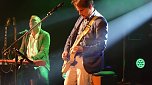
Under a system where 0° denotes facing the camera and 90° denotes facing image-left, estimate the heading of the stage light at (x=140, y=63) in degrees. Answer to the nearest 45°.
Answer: approximately 0°

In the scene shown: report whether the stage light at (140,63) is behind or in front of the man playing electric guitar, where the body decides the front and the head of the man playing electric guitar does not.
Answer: behind

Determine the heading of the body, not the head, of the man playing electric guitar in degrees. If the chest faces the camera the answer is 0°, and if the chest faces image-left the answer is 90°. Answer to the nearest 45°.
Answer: approximately 45°
